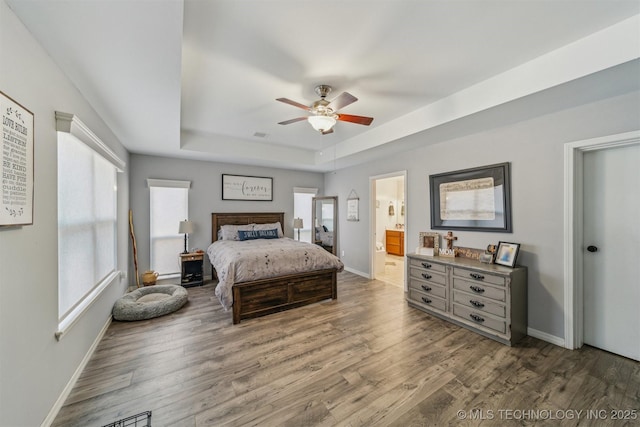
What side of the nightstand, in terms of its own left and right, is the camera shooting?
front

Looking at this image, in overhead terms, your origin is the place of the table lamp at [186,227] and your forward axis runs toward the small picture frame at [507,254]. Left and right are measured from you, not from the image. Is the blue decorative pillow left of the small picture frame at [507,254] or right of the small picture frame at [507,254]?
left

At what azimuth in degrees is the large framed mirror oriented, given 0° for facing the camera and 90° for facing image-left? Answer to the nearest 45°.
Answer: approximately 45°

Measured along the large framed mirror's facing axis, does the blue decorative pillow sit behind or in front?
in front

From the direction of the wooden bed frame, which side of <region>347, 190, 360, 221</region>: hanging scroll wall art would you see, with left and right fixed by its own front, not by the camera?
front

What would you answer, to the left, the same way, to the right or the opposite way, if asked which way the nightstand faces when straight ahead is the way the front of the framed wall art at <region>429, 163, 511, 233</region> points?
to the left

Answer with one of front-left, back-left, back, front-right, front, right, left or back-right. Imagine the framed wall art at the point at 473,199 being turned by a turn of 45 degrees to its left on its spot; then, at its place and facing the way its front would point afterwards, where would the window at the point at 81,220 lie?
front-right

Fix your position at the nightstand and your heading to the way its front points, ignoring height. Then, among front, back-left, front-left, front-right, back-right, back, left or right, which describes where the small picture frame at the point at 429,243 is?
front-left

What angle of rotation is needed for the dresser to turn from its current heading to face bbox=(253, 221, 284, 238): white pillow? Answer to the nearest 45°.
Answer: approximately 45° to its right

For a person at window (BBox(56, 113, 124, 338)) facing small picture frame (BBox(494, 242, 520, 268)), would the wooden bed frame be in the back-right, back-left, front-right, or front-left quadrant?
front-left

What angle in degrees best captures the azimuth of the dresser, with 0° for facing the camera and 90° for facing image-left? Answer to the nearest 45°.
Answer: approximately 45°

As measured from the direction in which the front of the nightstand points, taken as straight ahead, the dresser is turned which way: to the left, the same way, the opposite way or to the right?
to the right

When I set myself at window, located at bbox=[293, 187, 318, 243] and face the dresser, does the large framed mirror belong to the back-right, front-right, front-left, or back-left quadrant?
front-left

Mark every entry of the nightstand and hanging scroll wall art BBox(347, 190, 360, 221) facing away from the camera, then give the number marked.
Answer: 0

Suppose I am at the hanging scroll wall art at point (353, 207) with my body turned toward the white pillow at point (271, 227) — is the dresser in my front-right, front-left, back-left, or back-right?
back-left

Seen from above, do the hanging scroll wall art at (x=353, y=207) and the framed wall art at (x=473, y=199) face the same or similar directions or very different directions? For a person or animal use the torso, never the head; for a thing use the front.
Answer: same or similar directions
